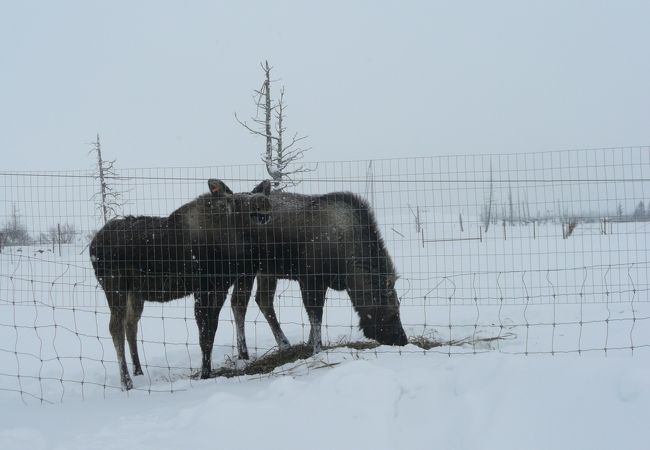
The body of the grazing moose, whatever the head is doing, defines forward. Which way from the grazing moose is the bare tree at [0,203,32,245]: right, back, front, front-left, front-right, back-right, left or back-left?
back

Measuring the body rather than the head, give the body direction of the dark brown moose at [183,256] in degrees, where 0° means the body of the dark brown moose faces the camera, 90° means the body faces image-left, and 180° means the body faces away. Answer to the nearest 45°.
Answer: approximately 270°

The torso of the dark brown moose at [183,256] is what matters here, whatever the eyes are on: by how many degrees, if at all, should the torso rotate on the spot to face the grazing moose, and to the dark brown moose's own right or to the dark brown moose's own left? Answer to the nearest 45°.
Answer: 0° — it already faces it

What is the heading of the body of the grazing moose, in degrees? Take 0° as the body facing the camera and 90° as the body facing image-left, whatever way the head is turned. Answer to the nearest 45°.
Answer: approximately 270°

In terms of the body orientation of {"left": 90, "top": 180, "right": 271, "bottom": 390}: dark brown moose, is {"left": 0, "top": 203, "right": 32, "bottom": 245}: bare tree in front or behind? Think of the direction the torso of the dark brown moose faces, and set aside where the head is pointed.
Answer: behind

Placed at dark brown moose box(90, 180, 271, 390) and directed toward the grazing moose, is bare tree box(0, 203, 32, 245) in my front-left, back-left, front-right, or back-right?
back-left

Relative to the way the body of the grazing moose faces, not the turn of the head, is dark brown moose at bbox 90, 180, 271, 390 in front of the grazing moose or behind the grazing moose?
behind

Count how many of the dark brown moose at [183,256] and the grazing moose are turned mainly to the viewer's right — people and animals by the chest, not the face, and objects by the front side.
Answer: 2
